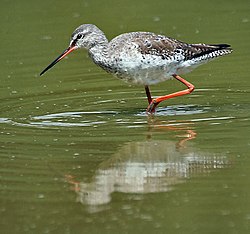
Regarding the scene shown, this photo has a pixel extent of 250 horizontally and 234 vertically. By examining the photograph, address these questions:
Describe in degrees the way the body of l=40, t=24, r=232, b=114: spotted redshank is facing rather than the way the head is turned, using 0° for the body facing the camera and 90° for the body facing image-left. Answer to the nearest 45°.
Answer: approximately 90°

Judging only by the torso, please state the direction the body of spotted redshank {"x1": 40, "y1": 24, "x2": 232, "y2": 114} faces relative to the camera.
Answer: to the viewer's left
